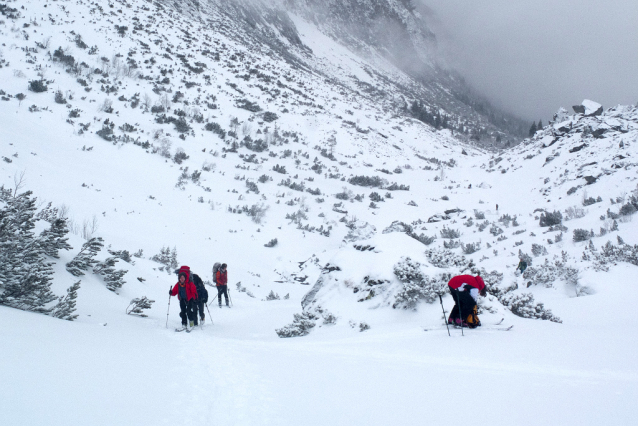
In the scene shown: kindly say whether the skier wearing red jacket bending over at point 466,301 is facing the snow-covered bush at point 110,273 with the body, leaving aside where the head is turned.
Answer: no

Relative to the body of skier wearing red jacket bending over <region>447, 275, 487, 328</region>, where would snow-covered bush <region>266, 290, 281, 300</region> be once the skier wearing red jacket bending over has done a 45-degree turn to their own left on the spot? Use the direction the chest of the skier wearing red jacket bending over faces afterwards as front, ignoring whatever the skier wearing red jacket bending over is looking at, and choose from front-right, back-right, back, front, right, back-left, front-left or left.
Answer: left

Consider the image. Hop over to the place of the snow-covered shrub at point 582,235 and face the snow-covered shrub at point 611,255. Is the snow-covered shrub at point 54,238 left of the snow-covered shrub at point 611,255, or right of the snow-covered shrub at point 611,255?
right

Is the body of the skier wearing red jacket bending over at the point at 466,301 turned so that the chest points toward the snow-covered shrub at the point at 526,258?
no

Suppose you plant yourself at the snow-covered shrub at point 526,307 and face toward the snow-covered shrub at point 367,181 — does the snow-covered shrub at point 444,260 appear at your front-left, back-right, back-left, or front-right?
front-left

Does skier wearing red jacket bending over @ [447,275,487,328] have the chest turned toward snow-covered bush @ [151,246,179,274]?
no

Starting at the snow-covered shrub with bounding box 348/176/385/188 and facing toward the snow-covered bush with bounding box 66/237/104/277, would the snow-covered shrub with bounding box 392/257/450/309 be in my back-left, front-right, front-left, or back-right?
front-left
